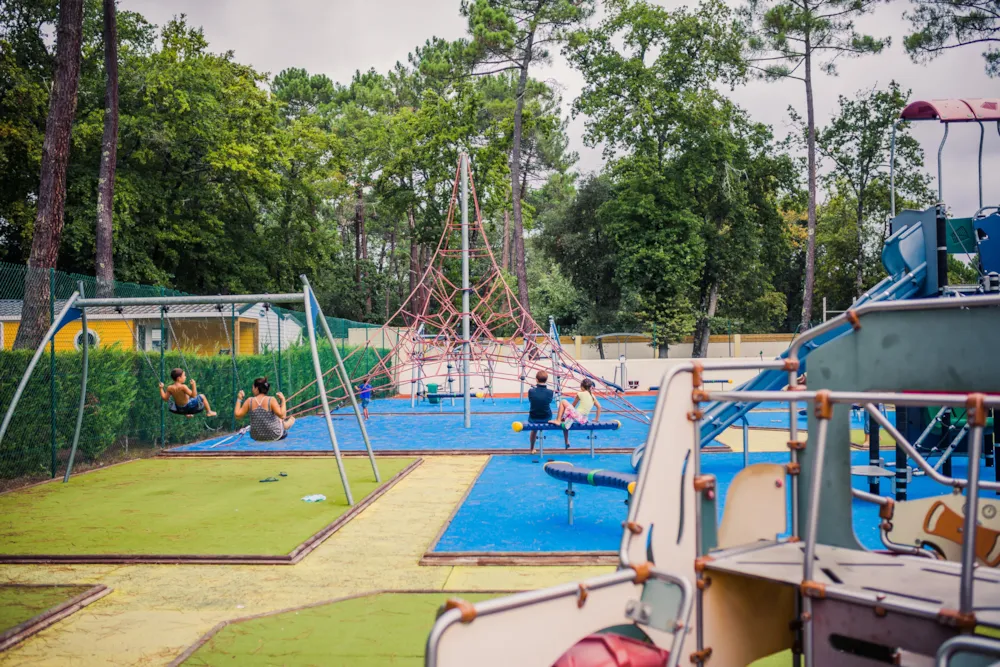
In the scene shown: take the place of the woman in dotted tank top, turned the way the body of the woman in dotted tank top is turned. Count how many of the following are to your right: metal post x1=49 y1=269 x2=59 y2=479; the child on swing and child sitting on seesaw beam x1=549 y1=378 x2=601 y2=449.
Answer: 1
